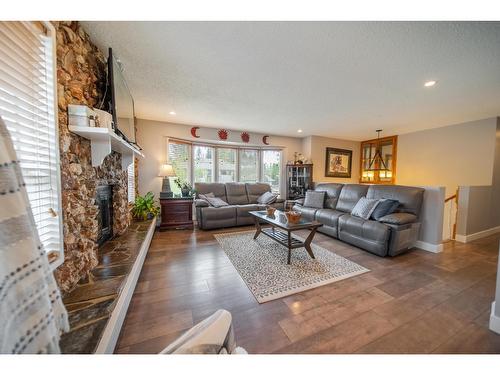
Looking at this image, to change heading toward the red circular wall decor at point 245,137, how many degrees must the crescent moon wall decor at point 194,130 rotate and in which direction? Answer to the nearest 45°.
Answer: approximately 90° to its left

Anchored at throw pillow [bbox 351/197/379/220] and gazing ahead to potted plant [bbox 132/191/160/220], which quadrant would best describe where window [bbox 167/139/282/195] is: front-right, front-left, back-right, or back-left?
front-right

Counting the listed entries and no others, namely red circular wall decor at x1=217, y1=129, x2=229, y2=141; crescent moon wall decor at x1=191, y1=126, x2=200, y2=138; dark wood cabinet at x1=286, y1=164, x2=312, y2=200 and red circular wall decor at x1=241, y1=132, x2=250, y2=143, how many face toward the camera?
4

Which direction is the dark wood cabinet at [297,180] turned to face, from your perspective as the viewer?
facing the viewer

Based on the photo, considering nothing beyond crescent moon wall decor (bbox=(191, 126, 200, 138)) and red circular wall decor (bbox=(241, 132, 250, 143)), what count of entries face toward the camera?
2

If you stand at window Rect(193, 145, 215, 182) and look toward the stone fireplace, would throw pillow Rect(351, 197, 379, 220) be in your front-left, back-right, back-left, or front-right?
front-left

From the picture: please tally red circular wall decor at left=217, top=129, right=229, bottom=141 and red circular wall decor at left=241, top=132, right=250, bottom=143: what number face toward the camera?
2

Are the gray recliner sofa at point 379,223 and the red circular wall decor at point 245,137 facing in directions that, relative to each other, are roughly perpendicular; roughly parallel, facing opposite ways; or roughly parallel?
roughly perpendicular

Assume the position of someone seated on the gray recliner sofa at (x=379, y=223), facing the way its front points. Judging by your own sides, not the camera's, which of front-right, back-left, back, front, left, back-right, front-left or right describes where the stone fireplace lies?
front

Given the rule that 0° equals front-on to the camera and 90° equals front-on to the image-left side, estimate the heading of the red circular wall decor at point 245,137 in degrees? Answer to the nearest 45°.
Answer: approximately 0°

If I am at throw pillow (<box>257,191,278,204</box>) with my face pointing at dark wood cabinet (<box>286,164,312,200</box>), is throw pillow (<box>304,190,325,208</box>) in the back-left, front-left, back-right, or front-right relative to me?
front-right

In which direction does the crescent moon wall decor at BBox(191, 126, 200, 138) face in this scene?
toward the camera

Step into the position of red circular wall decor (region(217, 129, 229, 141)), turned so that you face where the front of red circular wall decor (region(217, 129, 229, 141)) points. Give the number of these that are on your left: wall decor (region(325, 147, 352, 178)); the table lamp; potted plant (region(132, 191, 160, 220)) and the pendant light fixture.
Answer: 2

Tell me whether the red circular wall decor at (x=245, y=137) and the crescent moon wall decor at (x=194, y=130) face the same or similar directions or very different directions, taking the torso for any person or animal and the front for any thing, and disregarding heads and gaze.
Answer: same or similar directions

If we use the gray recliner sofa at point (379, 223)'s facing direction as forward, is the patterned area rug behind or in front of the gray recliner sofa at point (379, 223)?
in front

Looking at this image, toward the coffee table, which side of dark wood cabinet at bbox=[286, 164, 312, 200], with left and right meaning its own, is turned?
front
